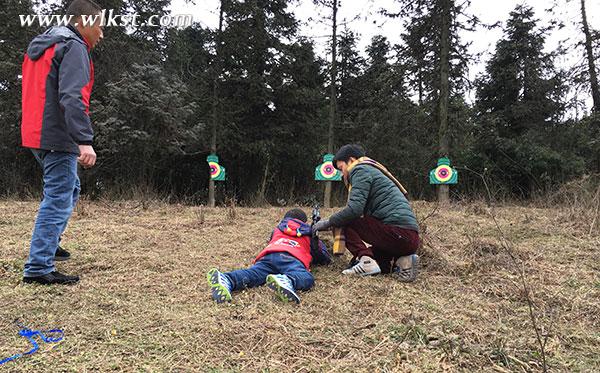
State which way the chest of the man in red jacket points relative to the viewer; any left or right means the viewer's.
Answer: facing to the right of the viewer

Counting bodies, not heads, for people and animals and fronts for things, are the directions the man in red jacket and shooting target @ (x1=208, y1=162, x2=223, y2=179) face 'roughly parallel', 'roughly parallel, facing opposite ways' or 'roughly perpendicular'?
roughly perpendicular

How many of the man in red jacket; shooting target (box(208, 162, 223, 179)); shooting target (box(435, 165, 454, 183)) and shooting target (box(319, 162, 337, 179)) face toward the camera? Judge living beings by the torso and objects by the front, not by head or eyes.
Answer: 3

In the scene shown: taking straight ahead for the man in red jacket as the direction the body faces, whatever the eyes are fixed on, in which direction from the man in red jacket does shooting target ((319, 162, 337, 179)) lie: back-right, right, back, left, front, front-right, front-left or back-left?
front-left

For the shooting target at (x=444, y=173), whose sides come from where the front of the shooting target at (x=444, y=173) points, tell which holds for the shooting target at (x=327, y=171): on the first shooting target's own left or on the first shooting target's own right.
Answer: on the first shooting target's own right

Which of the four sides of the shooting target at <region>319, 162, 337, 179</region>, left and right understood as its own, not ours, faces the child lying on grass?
front

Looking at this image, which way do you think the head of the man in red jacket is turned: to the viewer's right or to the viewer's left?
to the viewer's right

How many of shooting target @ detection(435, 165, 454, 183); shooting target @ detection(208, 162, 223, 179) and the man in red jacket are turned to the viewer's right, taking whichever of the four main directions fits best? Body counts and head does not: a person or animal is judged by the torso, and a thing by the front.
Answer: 1

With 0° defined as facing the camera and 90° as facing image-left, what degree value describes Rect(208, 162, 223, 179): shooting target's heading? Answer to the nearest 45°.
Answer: approximately 0°

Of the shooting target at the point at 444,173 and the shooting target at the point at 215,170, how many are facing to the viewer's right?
0

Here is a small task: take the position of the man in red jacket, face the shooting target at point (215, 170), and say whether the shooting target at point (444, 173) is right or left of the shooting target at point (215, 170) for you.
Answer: right

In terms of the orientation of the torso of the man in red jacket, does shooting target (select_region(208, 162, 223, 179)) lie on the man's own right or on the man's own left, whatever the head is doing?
on the man's own left
